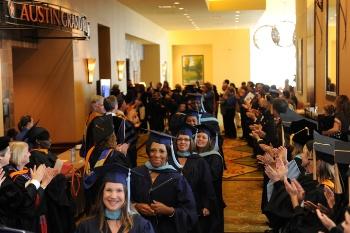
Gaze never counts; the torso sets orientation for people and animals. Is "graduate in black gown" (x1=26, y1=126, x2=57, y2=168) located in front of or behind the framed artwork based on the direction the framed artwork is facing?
in front

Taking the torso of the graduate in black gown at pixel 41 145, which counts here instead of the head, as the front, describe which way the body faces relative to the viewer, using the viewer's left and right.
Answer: facing to the right of the viewer

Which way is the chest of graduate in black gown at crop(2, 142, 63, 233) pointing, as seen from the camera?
to the viewer's right

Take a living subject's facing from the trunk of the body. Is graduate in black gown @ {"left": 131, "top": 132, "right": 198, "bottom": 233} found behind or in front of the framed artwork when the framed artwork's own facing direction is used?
in front

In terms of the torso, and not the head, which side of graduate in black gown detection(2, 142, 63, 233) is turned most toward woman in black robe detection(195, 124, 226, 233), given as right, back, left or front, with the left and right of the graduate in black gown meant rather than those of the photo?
front

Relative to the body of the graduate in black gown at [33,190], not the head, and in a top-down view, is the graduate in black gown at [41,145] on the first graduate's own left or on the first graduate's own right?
on the first graduate's own left

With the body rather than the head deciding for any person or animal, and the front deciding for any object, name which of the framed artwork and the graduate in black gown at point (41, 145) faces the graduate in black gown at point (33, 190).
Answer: the framed artwork

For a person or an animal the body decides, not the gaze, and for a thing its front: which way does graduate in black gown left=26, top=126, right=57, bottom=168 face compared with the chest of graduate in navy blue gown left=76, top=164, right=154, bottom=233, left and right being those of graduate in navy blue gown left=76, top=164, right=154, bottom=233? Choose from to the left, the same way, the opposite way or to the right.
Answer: to the left

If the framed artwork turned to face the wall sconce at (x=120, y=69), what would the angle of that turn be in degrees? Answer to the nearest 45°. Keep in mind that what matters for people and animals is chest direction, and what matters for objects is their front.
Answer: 0° — it already faces it

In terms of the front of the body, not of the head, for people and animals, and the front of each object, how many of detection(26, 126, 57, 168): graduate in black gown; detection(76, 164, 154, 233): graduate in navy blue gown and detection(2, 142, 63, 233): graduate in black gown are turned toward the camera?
1

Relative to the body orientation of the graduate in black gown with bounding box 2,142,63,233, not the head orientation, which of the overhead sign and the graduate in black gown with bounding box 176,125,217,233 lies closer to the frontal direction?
the graduate in black gown

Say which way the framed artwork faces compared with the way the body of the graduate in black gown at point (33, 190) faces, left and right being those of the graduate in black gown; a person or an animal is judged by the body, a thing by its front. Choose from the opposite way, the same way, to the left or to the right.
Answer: to the right
